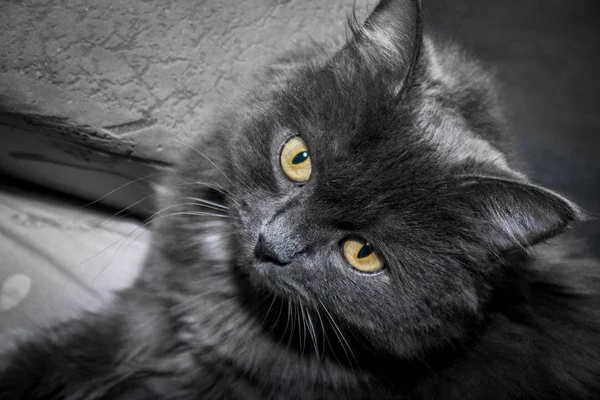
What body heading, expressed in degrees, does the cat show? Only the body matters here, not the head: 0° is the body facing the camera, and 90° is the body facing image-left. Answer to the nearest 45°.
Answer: approximately 45°
